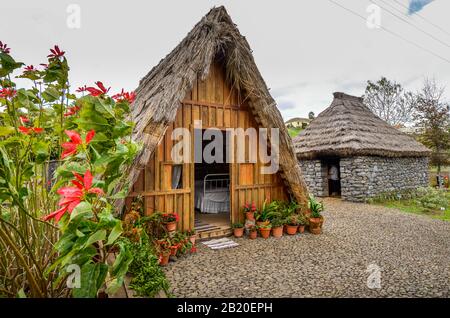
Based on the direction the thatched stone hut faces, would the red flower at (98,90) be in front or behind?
in front

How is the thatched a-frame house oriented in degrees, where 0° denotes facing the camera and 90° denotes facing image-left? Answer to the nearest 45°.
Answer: approximately 0°

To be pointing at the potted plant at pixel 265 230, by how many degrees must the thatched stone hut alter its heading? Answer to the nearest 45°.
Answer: approximately 45° to its left

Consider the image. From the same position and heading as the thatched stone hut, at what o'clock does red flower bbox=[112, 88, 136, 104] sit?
The red flower is roughly at 11 o'clock from the thatched stone hut.

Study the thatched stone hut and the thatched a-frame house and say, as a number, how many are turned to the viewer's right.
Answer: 0

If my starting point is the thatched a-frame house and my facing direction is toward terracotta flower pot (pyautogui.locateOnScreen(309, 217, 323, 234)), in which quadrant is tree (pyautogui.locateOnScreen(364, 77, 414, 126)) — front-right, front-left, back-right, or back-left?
front-left

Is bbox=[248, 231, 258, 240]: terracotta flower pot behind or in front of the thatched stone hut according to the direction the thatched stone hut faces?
in front

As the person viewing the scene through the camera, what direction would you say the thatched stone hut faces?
facing the viewer and to the left of the viewer
